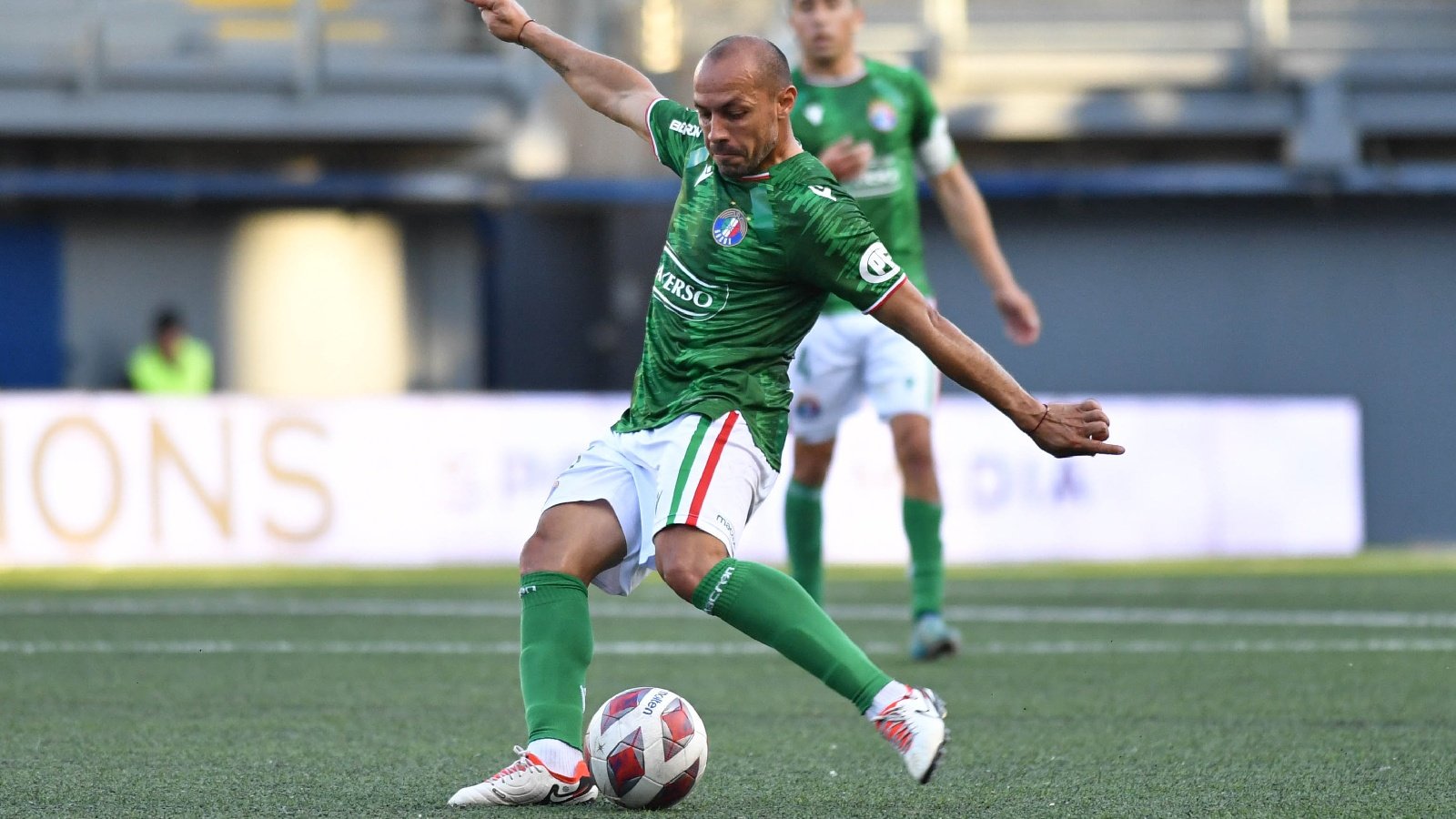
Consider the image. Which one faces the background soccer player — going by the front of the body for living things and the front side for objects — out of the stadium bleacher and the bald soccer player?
the stadium bleacher

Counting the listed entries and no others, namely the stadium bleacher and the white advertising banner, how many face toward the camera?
2

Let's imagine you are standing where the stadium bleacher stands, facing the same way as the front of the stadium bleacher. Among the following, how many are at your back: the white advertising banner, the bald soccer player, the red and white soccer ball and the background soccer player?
0

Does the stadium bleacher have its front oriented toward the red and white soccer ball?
yes

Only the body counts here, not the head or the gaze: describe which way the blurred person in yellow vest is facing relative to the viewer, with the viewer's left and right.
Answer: facing the viewer

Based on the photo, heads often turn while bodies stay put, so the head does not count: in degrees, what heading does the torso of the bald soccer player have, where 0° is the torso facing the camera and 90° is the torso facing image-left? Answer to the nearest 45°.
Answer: approximately 45°

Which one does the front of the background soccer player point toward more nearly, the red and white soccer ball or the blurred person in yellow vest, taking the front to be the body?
the red and white soccer ball

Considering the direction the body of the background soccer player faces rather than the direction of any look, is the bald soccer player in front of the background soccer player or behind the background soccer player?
in front

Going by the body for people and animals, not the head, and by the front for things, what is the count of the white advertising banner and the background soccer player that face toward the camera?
2

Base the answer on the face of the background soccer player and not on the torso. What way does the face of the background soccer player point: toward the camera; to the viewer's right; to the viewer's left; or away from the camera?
toward the camera

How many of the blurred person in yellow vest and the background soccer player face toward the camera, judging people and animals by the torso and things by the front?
2

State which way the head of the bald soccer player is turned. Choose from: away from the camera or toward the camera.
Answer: toward the camera

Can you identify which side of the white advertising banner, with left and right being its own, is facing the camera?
front

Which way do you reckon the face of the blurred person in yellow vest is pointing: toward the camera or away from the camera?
toward the camera

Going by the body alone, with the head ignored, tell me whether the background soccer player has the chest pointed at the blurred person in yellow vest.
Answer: no

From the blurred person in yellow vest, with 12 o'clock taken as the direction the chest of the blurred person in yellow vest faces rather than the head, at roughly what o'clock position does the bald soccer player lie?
The bald soccer player is roughly at 12 o'clock from the blurred person in yellow vest.

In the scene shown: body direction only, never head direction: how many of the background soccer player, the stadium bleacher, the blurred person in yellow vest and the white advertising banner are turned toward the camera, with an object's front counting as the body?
4

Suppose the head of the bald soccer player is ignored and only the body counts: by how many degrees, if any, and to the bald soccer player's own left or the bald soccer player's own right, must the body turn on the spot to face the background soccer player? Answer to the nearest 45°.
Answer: approximately 135° to the bald soccer player's own right

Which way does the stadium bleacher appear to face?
toward the camera
